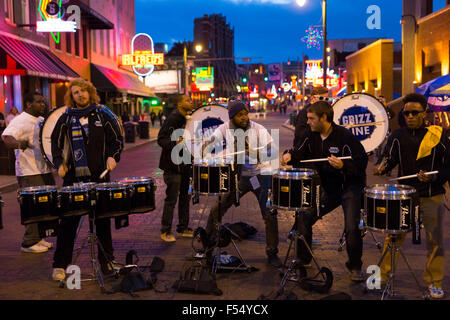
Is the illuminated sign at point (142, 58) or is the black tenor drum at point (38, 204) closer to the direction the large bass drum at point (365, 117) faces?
the black tenor drum

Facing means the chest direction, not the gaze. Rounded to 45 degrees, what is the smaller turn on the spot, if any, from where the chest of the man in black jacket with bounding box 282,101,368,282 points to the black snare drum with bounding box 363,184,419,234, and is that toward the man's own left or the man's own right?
approximately 90° to the man's own left

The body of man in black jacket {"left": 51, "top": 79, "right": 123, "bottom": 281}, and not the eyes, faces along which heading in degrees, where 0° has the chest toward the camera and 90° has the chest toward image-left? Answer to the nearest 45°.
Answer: approximately 0°

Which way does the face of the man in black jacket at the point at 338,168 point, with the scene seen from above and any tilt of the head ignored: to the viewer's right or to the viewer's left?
to the viewer's left

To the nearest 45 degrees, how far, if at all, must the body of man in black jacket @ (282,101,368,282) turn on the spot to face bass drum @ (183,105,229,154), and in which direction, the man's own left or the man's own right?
approximately 90° to the man's own right
